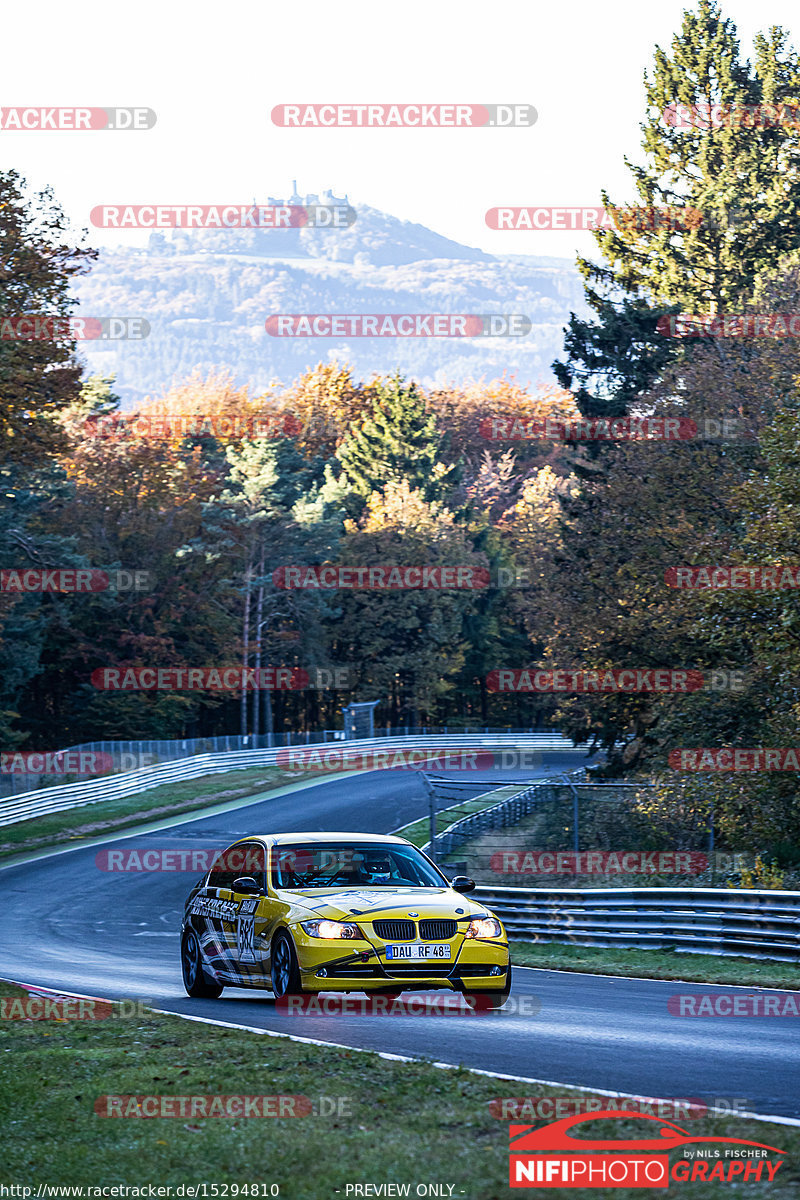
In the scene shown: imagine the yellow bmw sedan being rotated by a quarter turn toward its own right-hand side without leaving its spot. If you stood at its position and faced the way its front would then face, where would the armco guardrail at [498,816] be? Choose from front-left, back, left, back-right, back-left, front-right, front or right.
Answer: back-right

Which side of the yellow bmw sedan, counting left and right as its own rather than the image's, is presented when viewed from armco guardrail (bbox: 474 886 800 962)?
left

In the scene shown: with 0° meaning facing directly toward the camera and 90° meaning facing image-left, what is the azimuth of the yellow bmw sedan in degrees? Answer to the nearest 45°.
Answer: approximately 315°
